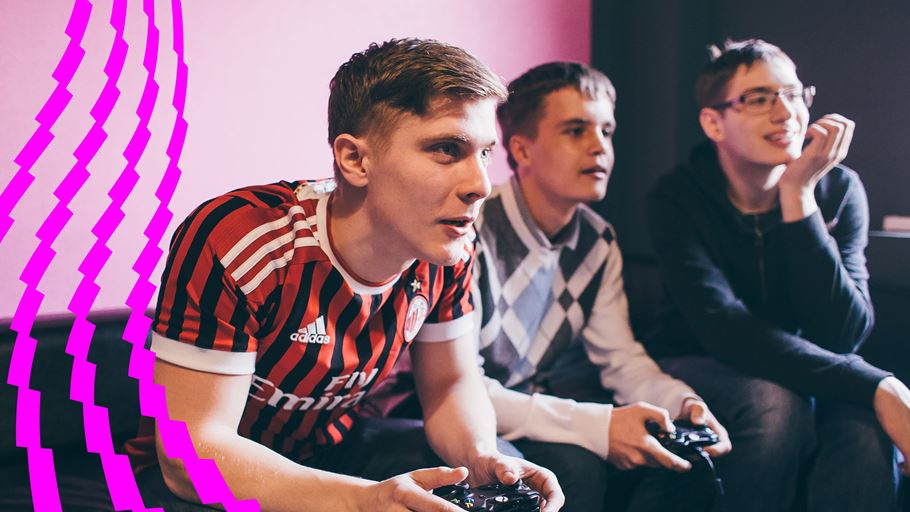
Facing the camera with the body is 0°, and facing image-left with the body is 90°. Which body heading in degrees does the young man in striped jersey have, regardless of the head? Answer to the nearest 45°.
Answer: approximately 315°

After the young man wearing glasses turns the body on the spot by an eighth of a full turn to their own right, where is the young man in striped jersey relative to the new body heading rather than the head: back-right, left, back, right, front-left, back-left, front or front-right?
front-right

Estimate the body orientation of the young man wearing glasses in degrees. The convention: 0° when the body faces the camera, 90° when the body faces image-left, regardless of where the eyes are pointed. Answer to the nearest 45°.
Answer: approximately 315°
